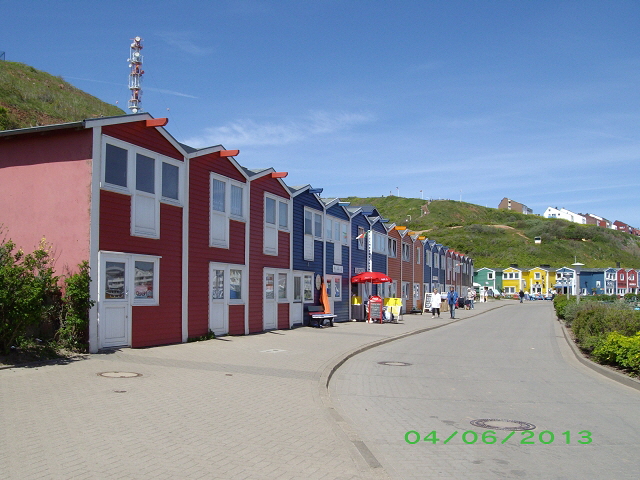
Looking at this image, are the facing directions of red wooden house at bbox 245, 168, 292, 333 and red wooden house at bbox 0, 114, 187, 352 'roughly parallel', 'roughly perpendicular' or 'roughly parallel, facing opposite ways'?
roughly parallel

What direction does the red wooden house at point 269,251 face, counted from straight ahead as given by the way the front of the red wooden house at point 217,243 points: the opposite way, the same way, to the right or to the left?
the same way

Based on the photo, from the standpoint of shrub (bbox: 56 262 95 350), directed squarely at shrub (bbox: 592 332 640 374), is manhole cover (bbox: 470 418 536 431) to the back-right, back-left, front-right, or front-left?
front-right

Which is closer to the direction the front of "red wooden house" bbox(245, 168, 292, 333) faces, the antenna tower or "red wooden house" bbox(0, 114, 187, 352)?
the red wooden house

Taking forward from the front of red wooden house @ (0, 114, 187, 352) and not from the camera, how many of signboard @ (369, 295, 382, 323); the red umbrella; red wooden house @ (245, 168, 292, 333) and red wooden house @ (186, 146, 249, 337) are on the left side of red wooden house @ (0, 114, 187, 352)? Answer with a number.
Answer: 4

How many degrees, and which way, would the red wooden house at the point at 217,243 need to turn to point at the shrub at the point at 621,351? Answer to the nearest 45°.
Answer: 0° — it already faces it

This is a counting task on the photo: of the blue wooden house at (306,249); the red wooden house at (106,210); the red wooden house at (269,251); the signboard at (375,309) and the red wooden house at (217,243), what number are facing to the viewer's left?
0

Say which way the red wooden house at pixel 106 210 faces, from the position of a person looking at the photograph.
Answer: facing the viewer and to the right of the viewer

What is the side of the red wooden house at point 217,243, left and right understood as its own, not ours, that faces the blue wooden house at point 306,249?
left

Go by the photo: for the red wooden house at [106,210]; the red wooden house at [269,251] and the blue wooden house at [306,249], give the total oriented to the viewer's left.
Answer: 0

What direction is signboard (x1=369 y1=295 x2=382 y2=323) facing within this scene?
toward the camera

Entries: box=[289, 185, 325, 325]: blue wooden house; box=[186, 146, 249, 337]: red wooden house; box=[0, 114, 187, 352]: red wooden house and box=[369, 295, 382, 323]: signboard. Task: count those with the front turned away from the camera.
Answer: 0

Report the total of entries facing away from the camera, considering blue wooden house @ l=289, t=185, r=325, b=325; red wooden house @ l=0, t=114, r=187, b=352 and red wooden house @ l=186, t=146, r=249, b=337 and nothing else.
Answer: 0

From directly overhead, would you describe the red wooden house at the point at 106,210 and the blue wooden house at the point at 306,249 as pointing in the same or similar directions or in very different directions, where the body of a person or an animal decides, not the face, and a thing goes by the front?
same or similar directions

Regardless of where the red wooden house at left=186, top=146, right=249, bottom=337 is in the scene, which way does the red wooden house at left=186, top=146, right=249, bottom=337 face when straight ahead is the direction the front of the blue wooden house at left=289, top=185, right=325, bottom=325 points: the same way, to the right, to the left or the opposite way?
the same way

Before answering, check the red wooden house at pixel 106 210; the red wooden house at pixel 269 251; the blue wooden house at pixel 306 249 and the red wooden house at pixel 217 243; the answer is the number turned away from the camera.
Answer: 0

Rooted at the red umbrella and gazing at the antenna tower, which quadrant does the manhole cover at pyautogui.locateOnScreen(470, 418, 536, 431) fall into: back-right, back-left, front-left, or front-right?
back-left

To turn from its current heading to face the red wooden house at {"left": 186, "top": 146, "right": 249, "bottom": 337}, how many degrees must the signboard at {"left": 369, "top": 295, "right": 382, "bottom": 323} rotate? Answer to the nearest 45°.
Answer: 0° — it already faces it

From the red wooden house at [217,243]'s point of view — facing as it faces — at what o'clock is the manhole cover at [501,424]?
The manhole cover is roughly at 1 o'clock from the red wooden house.

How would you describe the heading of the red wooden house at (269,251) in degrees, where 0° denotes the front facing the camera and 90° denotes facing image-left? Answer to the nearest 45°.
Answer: approximately 315°
